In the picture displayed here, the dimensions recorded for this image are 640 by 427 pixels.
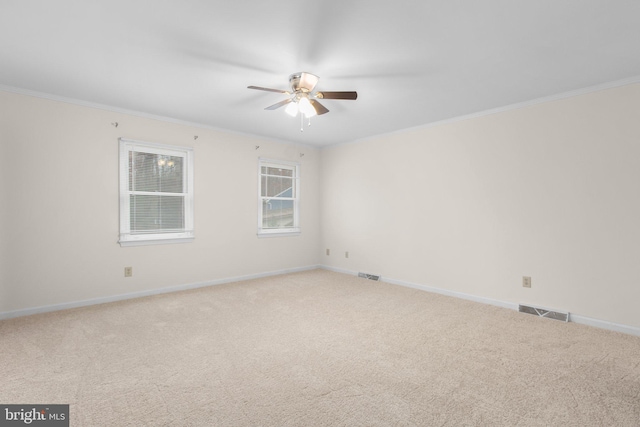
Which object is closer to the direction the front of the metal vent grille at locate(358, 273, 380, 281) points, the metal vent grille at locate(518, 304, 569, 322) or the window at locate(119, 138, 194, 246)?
the window

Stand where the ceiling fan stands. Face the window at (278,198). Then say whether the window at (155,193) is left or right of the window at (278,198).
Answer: left

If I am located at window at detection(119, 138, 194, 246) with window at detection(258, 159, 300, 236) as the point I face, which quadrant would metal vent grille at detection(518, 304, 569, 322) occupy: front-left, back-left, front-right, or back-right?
front-right

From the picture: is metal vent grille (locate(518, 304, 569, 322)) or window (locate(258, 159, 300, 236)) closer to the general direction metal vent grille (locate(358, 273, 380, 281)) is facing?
the window

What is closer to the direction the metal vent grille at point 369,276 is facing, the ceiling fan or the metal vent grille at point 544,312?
the ceiling fan

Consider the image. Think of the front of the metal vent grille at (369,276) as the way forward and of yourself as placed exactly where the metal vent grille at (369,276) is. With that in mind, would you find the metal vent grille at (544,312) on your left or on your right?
on your left

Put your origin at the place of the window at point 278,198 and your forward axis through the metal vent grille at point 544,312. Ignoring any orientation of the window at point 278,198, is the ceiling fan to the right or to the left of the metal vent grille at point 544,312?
right

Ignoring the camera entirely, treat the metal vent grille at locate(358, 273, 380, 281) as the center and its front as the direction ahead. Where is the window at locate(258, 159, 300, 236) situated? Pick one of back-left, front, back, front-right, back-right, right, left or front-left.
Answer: front-right

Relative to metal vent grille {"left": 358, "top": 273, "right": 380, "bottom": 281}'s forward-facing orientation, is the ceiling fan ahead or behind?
ahead

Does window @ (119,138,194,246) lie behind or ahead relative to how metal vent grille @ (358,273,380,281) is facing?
ahead

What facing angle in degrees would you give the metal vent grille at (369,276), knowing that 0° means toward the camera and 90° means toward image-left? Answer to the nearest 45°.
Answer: approximately 45°

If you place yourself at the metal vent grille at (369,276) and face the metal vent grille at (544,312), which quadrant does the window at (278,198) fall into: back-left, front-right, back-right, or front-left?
back-right

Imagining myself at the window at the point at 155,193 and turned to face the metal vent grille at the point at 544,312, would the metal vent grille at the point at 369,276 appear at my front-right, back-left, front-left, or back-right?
front-left
